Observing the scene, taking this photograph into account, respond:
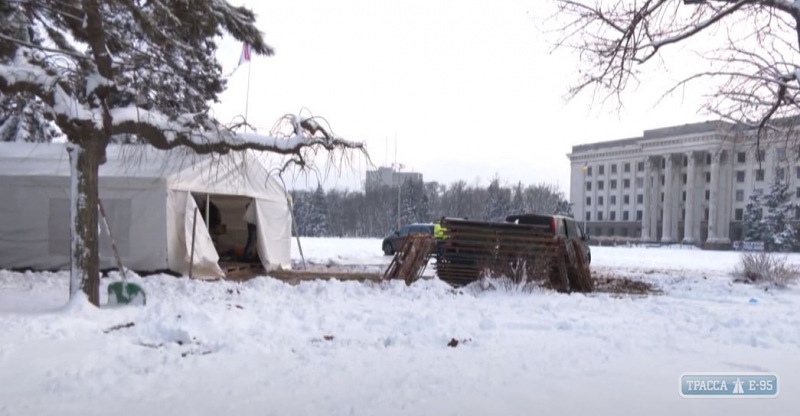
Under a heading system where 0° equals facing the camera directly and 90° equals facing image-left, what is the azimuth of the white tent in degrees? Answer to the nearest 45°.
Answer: approximately 315°

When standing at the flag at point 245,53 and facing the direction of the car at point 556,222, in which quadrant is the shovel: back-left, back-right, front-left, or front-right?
back-right

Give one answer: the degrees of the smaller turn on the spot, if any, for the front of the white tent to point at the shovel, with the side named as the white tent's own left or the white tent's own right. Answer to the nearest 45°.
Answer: approximately 45° to the white tent's own right
